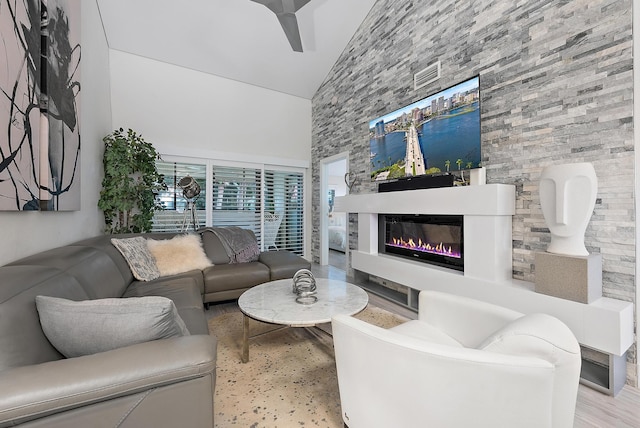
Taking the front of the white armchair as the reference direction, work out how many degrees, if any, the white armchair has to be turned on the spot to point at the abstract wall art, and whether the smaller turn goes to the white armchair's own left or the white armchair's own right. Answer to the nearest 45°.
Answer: approximately 45° to the white armchair's own left

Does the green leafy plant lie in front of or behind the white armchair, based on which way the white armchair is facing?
in front

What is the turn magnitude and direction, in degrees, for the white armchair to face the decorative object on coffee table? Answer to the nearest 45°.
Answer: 0° — it already faces it

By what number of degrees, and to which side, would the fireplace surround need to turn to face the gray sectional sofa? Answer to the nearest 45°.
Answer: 0° — it already faces it

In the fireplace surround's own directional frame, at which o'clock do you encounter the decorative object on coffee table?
The decorative object on coffee table is roughly at 12 o'clock from the fireplace surround.

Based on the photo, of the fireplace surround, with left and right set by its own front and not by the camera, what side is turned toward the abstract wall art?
front

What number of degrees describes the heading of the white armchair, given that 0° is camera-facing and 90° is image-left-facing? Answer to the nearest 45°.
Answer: approximately 135°

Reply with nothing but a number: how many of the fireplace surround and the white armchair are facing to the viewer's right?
0

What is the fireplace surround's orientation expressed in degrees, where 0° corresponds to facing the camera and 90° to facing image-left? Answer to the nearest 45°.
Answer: approximately 45°
